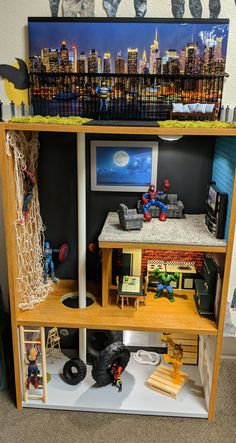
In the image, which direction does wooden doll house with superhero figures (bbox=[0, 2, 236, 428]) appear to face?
toward the camera

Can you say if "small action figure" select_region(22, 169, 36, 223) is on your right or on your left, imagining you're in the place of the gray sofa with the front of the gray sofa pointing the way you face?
on your right

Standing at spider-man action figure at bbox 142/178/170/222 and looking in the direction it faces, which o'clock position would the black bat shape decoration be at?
The black bat shape decoration is roughly at 3 o'clock from the spider-man action figure.

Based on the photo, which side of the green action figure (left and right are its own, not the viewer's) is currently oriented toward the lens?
front

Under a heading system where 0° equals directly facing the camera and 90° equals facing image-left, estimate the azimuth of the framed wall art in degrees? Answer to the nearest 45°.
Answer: approximately 0°

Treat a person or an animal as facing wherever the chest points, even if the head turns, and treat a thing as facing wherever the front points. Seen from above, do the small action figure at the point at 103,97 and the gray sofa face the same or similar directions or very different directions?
same or similar directions

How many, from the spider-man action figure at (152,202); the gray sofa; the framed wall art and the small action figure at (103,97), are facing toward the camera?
4
